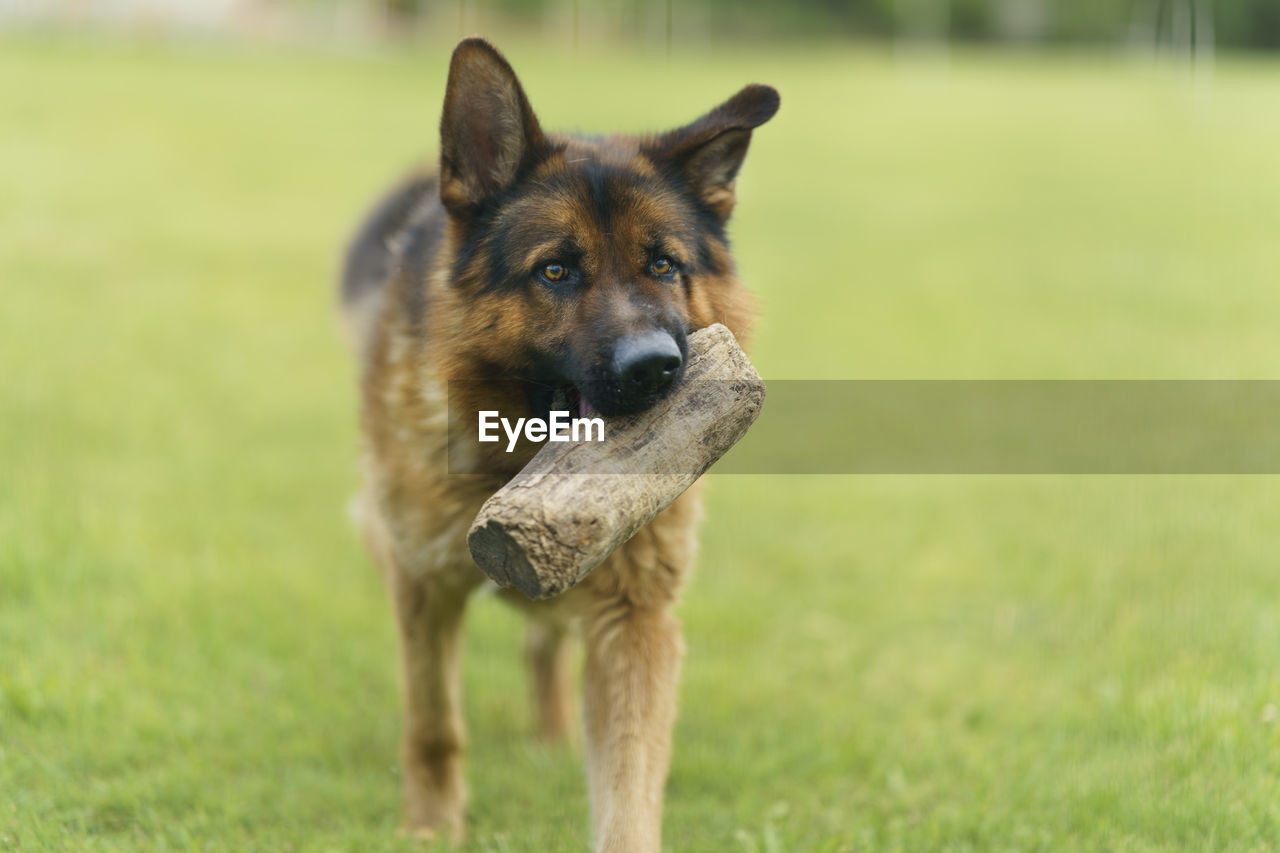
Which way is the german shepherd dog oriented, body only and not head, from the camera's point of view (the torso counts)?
toward the camera
